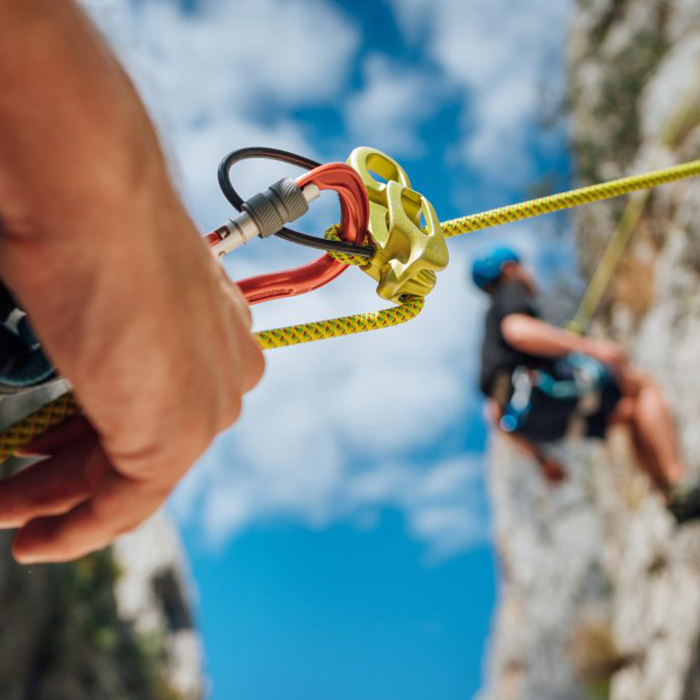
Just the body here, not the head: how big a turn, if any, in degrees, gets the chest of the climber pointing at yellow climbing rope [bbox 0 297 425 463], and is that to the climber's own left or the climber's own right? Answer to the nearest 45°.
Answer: approximately 90° to the climber's own right

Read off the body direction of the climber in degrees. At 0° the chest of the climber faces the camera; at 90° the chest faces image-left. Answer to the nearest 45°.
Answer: approximately 270°
